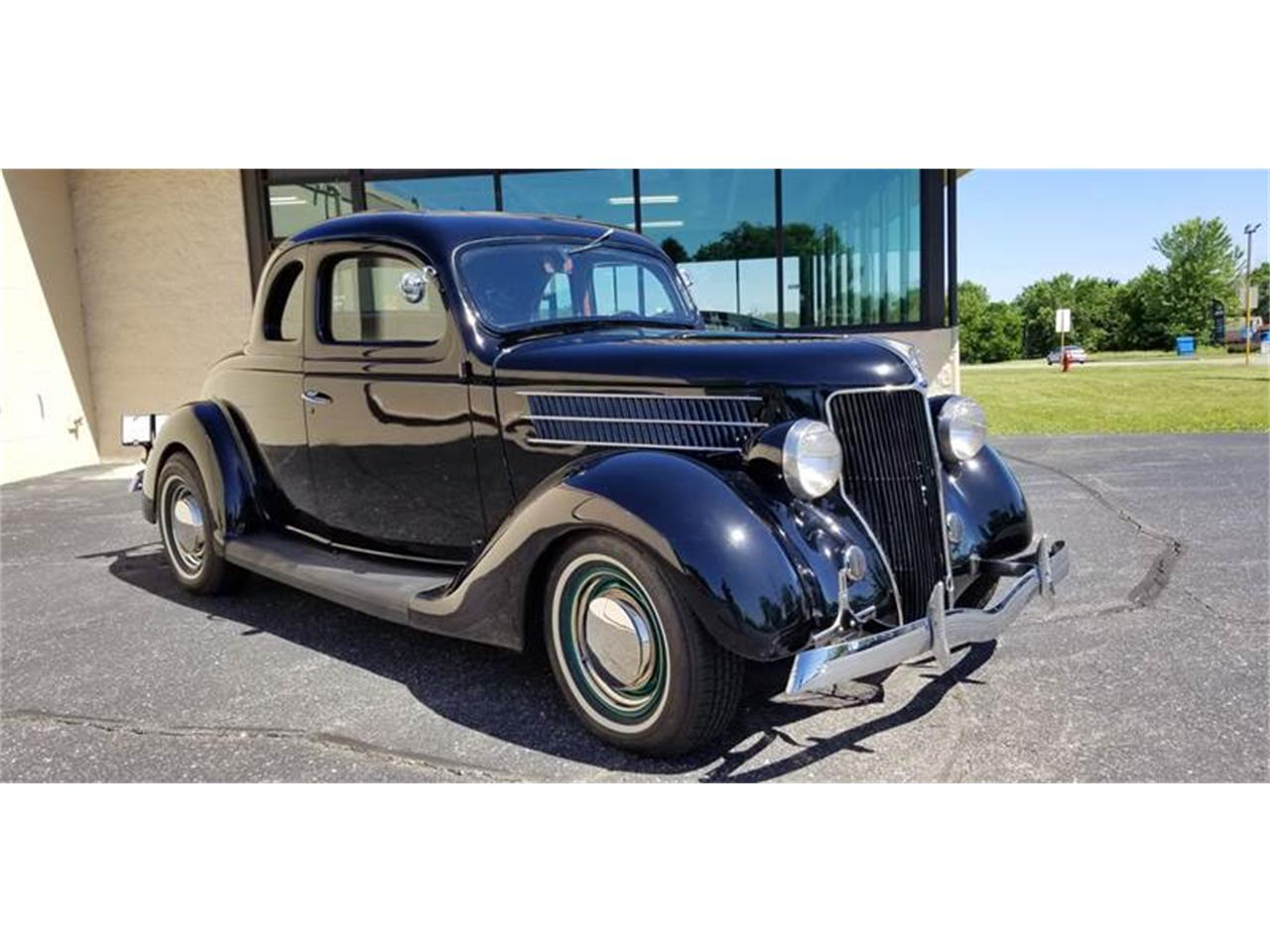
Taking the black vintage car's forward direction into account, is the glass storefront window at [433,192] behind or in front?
behind

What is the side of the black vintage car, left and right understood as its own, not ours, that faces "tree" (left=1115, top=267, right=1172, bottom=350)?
left

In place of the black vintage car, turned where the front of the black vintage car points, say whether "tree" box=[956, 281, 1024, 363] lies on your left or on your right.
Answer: on your left

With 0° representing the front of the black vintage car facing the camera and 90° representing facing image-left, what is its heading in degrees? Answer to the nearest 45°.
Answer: approximately 315°

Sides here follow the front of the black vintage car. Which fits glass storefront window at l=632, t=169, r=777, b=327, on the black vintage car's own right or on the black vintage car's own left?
on the black vintage car's own left

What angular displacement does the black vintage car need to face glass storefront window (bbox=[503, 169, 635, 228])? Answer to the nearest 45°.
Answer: approximately 135° to its left

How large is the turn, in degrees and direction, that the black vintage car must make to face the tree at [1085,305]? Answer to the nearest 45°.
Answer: approximately 90° to its left
